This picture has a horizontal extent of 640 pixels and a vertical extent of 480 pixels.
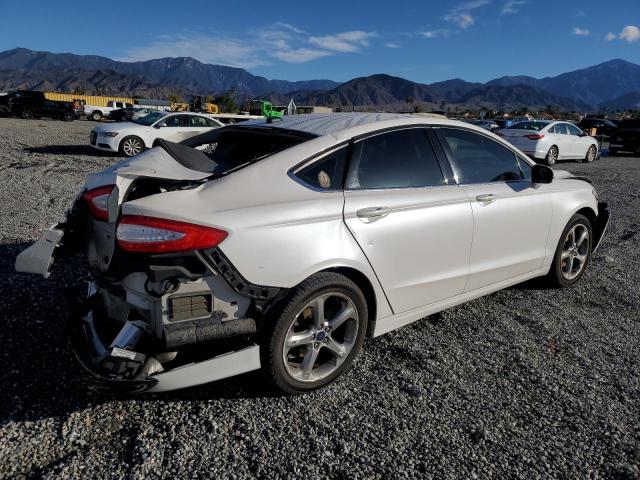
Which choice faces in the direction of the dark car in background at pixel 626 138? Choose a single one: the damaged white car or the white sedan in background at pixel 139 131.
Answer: the damaged white car

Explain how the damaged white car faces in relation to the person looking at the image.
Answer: facing away from the viewer and to the right of the viewer

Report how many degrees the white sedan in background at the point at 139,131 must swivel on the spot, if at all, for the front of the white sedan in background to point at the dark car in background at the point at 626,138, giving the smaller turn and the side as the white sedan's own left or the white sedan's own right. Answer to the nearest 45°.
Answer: approximately 135° to the white sedan's own left

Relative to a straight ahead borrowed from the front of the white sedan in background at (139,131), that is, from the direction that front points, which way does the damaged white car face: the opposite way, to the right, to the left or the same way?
the opposite way

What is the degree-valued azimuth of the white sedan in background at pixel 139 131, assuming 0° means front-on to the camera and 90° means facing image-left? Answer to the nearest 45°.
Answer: approximately 45°

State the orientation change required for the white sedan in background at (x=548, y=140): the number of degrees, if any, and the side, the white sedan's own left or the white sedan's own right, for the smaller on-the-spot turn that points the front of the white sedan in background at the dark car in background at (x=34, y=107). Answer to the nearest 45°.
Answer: approximately 135° to the white sedan's own left

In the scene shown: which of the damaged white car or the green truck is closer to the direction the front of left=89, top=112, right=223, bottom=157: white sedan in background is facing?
the damaged white car

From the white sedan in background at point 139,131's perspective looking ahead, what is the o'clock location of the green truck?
The green truck is roughly at 5 o'clock from the white sedan in background.
